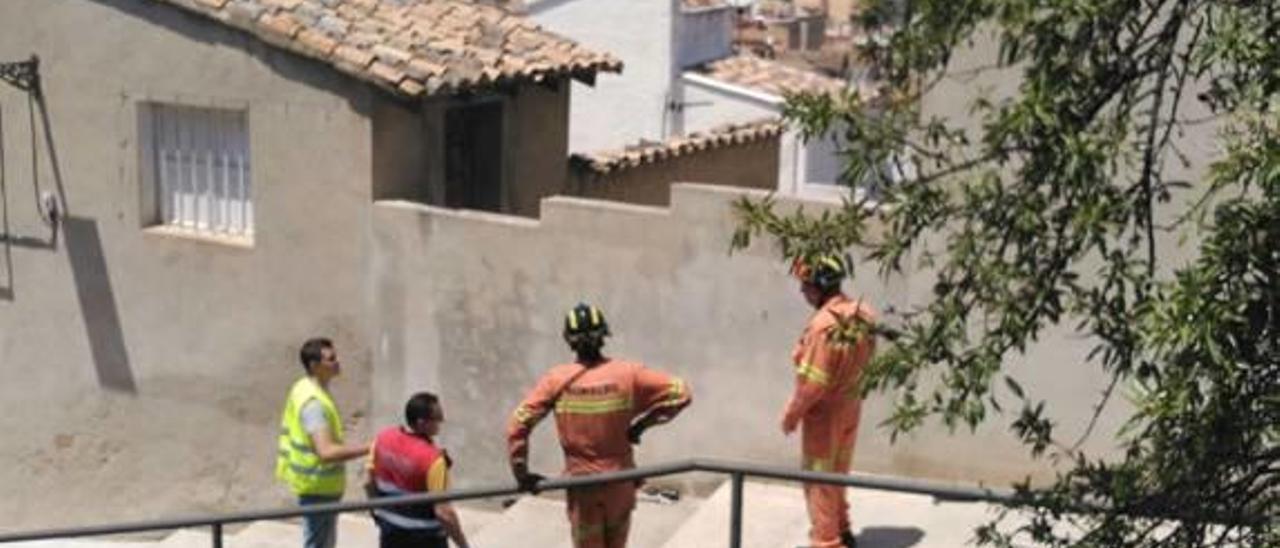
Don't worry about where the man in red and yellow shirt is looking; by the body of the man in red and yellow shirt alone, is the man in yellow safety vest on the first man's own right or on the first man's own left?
on the first man's own left

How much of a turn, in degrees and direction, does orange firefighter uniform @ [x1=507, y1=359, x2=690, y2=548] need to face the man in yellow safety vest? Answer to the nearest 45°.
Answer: approximately 45° to its left

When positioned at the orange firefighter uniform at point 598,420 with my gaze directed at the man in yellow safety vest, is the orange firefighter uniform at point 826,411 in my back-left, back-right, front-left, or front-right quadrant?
back-right

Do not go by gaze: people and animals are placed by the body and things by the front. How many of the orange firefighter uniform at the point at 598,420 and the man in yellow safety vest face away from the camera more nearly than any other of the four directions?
1

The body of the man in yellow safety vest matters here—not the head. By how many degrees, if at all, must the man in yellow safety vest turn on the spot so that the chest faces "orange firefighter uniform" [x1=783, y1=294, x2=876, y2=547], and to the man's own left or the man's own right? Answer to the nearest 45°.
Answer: approximately 45° to the man's own right

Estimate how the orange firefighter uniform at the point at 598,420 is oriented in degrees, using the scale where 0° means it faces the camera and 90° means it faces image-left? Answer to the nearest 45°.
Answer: approximately 180°

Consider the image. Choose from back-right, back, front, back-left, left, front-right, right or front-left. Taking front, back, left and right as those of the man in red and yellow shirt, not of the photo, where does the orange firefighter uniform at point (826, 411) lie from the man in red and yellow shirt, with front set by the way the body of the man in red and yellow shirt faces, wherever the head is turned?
front-right

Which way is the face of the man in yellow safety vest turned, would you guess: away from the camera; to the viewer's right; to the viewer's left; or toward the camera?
to the viewer's right

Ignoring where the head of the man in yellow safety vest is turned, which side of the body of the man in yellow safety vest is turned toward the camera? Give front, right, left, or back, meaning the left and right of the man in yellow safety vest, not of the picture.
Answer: right

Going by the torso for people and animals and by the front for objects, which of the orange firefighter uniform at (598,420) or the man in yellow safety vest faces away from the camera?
the orange firefighter uniform

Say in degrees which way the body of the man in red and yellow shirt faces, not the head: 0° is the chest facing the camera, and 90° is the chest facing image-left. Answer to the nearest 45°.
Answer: approximately 225°

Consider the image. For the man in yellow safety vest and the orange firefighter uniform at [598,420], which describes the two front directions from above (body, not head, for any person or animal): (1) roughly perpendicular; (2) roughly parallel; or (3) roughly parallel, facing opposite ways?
roughly perpendicular

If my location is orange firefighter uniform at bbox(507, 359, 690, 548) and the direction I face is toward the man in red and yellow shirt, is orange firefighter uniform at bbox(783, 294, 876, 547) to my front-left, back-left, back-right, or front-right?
back-right
